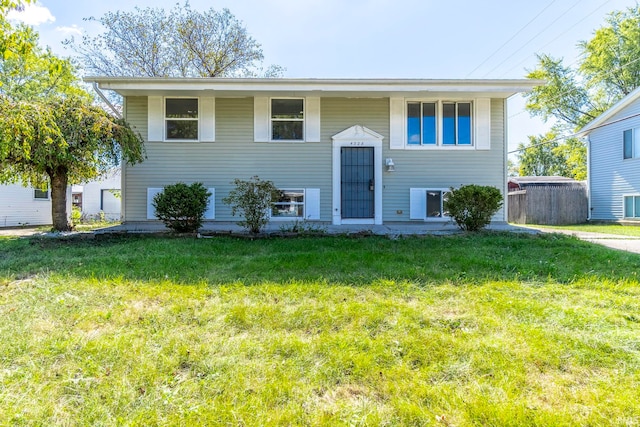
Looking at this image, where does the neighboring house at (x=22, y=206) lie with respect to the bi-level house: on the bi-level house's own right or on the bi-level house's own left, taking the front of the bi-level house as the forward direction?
on the bi-level house's own right

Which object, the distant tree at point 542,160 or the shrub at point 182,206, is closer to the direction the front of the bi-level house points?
the shrub

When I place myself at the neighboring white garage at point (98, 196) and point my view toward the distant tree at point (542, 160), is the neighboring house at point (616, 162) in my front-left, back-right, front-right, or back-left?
front-right

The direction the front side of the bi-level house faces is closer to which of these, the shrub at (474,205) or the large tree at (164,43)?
the shrub

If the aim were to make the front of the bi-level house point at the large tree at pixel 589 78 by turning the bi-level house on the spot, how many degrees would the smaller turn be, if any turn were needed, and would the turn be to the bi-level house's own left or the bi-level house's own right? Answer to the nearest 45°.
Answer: approximately 135° to the bi-level house's own left

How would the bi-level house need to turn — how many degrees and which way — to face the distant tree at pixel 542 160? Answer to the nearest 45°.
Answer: approximately 135° to its left

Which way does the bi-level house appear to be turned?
toward the camera

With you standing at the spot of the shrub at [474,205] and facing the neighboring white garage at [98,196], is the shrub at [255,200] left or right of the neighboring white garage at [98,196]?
left

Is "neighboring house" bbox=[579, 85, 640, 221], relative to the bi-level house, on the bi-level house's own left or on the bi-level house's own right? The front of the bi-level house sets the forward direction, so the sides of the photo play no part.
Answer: on the bi-level house's own left
